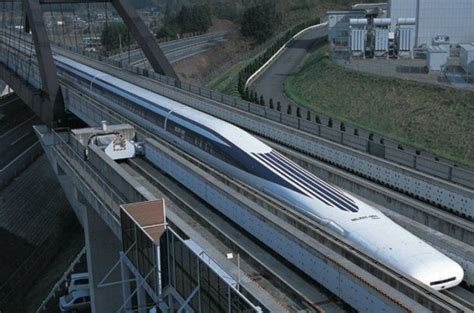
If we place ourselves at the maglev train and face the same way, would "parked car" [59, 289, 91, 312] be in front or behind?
behind

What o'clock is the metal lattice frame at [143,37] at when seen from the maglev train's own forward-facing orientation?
The metal lattice frame is roughly at 7 o'clock from the maglev train.

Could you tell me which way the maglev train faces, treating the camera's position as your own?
facing the viewer and to the right of the viewer

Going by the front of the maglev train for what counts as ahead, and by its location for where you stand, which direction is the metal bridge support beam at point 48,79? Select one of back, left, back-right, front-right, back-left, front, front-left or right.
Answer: back
